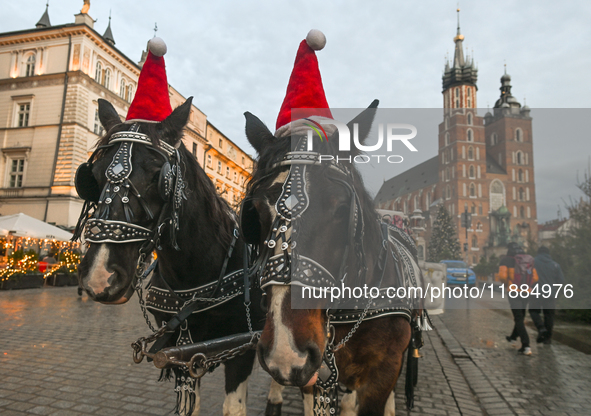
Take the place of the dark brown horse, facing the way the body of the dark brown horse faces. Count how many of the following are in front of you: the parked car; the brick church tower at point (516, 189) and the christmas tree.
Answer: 0

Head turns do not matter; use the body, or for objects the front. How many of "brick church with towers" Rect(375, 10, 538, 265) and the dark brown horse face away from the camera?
0

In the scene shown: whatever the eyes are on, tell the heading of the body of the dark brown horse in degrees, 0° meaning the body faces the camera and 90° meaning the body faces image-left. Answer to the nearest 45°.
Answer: approximately 45°

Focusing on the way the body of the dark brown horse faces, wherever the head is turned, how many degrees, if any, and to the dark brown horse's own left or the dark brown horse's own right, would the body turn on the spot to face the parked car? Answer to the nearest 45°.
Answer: approximately 180°

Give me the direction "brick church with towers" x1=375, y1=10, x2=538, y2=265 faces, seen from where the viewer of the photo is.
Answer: facing the viewer and to the right of the viewer

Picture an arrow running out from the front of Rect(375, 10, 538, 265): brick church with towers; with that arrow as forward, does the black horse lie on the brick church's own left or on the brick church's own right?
on the brick church's own right

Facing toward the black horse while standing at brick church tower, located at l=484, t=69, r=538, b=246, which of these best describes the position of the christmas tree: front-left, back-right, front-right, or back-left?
front-right

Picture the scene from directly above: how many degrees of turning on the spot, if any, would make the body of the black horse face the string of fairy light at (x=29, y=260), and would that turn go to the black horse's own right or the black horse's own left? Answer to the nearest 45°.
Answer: approximately 135° to the black horse's own right

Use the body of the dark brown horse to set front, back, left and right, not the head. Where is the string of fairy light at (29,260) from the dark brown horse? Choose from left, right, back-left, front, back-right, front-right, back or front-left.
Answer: right

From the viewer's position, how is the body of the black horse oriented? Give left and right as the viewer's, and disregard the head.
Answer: facing the viewer and to the left of the viewer

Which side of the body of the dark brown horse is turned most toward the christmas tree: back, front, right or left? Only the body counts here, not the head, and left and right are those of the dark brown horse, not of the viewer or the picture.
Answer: back

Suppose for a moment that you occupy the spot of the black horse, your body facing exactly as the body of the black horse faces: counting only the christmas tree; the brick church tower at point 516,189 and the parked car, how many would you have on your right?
0

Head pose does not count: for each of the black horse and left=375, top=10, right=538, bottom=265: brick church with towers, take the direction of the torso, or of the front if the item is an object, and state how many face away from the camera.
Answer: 0

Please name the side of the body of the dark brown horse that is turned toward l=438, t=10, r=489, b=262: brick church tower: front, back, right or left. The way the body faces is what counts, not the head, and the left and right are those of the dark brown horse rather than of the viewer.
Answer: back

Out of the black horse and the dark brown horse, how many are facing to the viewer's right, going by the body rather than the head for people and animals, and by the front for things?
0

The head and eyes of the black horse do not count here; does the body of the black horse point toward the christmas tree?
no

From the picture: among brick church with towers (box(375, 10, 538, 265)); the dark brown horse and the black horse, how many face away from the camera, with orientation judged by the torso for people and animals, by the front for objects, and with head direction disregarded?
0
